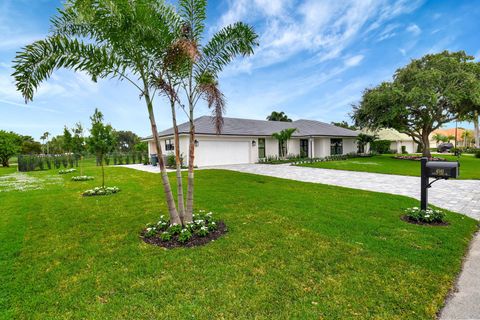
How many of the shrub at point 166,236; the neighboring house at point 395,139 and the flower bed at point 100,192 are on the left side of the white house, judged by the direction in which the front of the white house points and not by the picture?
1

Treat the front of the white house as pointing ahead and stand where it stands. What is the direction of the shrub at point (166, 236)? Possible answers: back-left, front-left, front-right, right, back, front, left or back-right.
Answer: front-right

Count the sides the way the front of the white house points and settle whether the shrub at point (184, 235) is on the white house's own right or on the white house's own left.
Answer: on the white house's own right

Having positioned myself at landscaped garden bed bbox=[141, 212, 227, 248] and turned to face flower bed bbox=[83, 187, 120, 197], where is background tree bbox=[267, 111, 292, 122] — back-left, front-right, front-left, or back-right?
front-right

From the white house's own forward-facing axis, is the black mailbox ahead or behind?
ahead

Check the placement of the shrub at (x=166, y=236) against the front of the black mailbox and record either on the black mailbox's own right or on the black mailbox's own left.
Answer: on the black mailbox's own right

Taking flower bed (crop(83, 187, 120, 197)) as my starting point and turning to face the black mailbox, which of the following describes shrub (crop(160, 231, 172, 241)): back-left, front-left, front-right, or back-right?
front-right

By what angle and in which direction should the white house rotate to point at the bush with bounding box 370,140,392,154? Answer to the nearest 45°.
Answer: approximately 90° to its left

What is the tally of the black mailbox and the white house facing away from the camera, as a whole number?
0

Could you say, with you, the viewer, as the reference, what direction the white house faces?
facing the viewer and to the right of the viewer

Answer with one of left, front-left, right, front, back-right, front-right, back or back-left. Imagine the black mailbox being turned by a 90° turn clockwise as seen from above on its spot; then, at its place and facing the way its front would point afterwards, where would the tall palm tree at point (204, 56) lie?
front-right

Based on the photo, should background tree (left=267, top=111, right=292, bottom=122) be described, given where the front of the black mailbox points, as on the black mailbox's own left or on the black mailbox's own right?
on the black mailbox's own left

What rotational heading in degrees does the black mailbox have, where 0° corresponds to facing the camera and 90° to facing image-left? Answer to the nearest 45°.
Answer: approximately 270°
